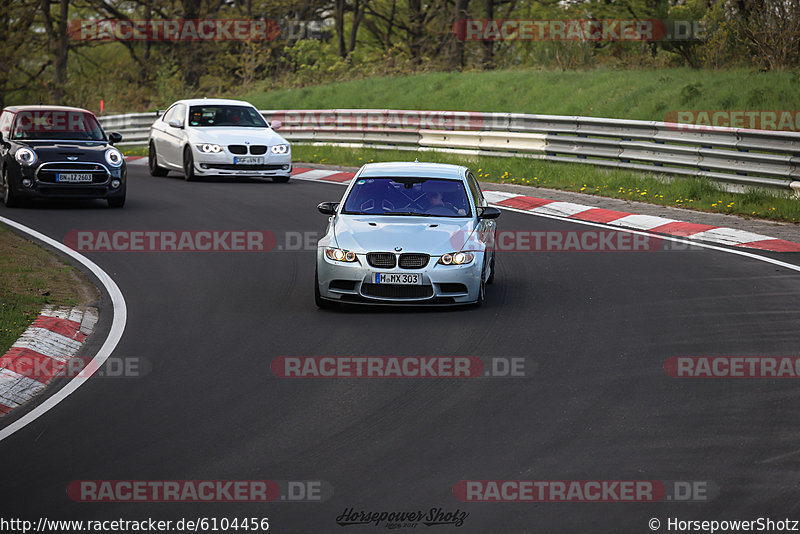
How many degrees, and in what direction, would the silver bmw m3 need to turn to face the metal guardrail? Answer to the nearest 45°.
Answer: approximately 180°

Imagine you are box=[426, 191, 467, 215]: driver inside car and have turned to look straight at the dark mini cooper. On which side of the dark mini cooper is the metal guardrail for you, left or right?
right

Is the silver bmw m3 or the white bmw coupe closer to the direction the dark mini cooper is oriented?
the silver bmw m3

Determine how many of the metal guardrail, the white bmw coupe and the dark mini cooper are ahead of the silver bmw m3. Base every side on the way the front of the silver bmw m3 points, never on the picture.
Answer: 0

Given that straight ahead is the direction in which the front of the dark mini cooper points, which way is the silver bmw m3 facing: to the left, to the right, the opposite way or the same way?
the same way

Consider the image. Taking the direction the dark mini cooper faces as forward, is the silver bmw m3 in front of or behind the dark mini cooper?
in front

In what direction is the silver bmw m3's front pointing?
toward the camera

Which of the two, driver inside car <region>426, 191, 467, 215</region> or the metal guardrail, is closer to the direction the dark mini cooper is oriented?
the driver inside car

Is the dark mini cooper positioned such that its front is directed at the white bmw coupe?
no

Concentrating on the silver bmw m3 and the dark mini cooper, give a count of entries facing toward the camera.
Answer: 2

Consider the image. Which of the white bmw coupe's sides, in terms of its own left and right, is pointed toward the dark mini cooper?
right

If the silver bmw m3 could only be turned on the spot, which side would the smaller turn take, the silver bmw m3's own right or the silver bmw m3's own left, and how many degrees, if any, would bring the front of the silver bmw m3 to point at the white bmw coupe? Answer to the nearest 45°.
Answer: approximately 180°

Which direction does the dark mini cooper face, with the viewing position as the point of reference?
facing the viewer

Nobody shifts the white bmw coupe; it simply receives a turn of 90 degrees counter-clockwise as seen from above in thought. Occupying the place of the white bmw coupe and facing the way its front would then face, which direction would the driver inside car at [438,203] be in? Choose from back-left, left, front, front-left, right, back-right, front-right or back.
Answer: back-right
